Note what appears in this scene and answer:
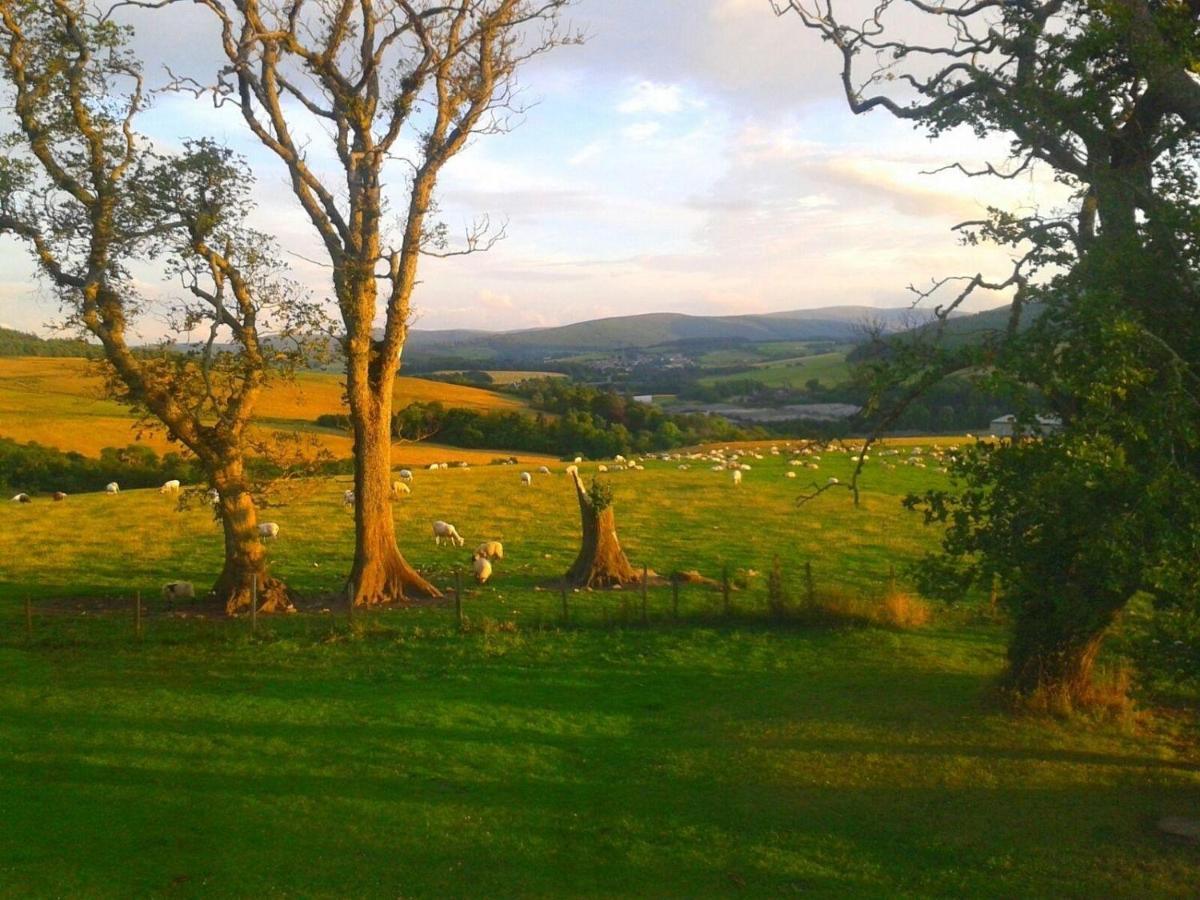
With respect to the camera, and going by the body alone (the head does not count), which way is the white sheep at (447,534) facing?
to the viewer's right

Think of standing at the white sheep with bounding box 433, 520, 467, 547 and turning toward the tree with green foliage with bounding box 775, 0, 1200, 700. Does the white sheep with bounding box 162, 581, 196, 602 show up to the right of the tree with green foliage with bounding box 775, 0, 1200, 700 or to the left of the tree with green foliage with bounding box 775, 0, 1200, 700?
right

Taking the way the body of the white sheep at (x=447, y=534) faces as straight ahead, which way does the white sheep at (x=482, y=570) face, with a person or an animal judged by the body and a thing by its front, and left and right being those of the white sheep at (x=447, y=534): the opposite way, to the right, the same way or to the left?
to the right

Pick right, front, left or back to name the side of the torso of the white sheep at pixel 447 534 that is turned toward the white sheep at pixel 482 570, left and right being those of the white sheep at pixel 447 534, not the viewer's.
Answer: right

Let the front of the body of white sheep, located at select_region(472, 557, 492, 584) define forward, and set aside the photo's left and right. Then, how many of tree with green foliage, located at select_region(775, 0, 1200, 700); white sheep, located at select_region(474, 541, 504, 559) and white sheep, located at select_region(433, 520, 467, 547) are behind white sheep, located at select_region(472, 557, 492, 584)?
2

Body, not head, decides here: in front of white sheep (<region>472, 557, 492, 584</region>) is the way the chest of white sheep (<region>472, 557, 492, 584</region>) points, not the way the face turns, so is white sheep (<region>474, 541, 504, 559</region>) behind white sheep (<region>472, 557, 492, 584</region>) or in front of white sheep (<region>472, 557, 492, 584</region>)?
behind

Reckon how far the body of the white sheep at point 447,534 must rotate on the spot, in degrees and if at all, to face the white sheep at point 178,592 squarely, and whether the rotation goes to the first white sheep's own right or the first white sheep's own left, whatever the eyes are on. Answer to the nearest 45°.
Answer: approximately 135° to the first white sheep's own right

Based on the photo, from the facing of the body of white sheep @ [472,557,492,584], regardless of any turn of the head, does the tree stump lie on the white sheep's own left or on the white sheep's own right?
on the white sheep's own left
